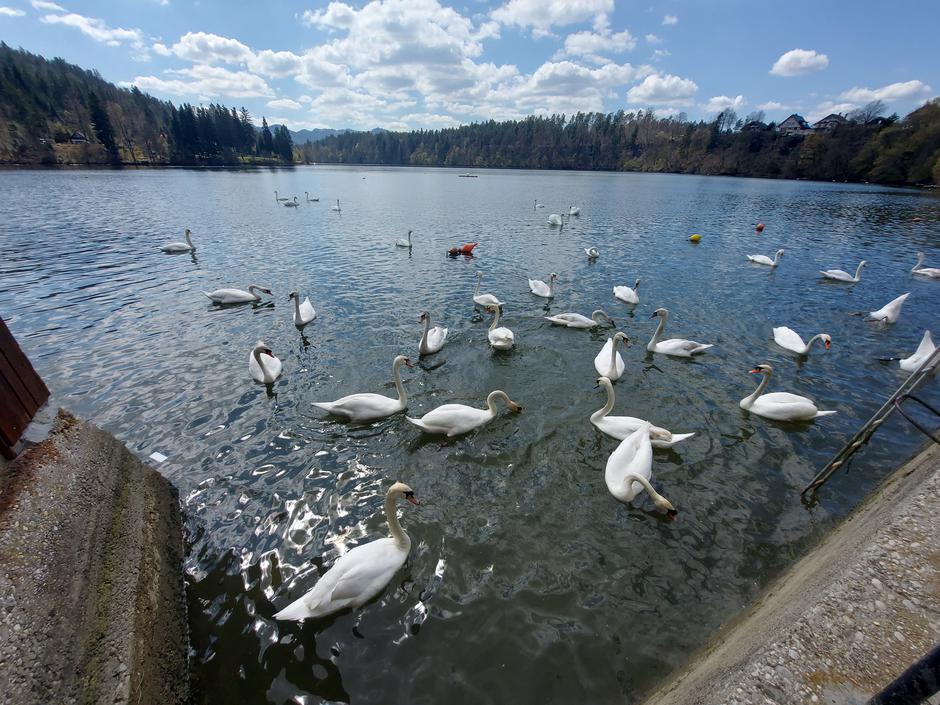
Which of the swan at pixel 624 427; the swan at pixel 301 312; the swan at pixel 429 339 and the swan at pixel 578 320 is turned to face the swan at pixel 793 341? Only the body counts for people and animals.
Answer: the swan at pixel 578 320

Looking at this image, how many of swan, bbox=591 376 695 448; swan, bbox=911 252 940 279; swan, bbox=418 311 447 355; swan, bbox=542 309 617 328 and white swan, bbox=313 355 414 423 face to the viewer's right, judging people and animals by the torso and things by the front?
2

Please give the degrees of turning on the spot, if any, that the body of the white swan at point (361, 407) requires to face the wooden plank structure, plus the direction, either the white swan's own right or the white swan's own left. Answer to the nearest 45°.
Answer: approximately 180°

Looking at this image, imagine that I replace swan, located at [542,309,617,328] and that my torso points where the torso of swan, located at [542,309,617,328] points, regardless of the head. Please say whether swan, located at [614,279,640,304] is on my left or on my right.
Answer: on my left

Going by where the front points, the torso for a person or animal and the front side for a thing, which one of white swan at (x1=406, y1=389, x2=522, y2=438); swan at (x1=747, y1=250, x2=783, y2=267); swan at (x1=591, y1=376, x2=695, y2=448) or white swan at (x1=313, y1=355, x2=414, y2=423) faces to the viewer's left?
swan at (x1=591, y1=376, x2=695, y2=448)

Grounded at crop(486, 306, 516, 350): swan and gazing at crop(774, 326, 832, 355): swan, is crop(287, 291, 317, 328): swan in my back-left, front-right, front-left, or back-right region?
back-left

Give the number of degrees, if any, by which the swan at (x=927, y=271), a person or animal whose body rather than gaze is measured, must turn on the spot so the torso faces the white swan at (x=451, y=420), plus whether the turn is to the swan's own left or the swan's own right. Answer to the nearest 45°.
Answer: approximately 90° to the swan's own left

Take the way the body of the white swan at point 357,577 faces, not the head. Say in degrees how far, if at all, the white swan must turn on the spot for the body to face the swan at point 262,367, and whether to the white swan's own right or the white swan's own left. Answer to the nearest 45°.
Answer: approximately 90° to the white swan's own left

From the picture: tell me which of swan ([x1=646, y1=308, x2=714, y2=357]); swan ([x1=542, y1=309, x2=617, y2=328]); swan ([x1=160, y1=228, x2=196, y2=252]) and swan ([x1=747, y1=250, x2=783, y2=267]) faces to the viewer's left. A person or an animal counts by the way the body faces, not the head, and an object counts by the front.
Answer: swan ([x1=646, y1=308, x2=714, y2=357])

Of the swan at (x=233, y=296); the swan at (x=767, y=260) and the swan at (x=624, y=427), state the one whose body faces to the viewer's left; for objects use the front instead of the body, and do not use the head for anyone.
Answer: the swan at (x=624, y=427)

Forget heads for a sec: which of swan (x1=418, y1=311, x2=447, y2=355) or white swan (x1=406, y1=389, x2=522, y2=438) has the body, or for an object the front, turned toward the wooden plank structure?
the swan

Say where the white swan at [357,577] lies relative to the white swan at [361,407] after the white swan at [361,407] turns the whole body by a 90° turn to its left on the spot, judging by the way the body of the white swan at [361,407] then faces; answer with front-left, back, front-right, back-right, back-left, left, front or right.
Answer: back

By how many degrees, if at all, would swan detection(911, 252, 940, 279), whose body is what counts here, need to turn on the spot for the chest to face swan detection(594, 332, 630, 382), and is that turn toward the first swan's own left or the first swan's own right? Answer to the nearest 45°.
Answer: approximately 90° to the first swan's own left

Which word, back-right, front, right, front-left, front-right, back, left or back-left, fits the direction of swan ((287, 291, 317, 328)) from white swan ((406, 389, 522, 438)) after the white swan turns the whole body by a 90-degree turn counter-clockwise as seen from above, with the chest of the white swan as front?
front-left

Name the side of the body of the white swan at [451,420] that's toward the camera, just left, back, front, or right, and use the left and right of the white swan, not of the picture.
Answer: right

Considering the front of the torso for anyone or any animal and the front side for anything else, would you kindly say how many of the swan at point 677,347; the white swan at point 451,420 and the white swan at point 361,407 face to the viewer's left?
1

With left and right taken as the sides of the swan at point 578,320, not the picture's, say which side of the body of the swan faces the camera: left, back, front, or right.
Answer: right

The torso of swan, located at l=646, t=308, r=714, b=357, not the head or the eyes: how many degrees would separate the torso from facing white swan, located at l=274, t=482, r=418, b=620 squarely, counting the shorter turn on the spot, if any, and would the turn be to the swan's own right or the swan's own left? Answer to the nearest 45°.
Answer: approximately 90° to the swan's own left
